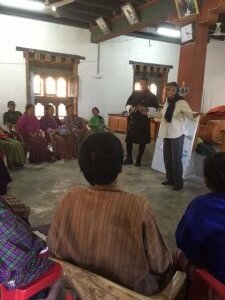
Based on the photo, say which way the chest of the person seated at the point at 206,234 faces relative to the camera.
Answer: away from the camera

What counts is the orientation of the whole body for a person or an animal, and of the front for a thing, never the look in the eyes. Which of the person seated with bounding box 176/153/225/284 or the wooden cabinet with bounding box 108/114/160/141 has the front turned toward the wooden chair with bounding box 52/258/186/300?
the wooden cabinet

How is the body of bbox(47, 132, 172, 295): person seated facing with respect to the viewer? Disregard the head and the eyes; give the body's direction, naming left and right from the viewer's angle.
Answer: facing away from the viewer

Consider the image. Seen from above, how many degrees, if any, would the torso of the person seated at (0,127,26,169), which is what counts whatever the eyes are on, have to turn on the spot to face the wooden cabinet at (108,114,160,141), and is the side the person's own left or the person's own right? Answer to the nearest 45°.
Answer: approximately 45° to the person's own left

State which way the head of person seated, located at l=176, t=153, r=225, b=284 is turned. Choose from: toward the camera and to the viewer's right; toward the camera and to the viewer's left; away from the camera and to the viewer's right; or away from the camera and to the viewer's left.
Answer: away from the camera and to the viewer's left

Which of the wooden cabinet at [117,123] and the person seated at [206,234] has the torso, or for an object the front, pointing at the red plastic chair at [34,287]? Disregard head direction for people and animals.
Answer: the wooden cabinet

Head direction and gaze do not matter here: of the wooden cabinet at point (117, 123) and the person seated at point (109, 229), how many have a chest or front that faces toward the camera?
1

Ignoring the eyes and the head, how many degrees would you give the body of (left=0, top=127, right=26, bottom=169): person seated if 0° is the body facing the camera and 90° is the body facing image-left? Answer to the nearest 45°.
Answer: approximately 270°

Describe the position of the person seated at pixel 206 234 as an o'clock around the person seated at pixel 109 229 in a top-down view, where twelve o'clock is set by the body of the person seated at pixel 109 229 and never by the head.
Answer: the person seated at pixel 206 234 is roughly at 2 o'clock from the person seated at pixel 109 229.
